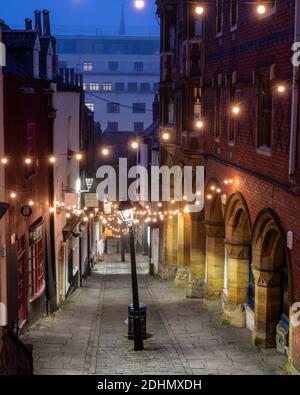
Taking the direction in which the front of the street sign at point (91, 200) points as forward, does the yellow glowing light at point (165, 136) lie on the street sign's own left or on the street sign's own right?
on the street sign's own left

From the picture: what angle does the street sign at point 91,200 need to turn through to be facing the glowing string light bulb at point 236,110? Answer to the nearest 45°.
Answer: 0° — it already faces it

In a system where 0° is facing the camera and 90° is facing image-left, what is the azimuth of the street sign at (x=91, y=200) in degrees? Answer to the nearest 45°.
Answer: approximately 0°

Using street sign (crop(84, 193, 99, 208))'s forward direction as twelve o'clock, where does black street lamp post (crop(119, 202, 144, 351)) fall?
The black street lamp post is roughly at 12 o'clock from the street sign.

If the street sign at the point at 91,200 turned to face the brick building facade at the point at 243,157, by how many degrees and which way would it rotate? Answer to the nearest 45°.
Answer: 0° — it already faces it
